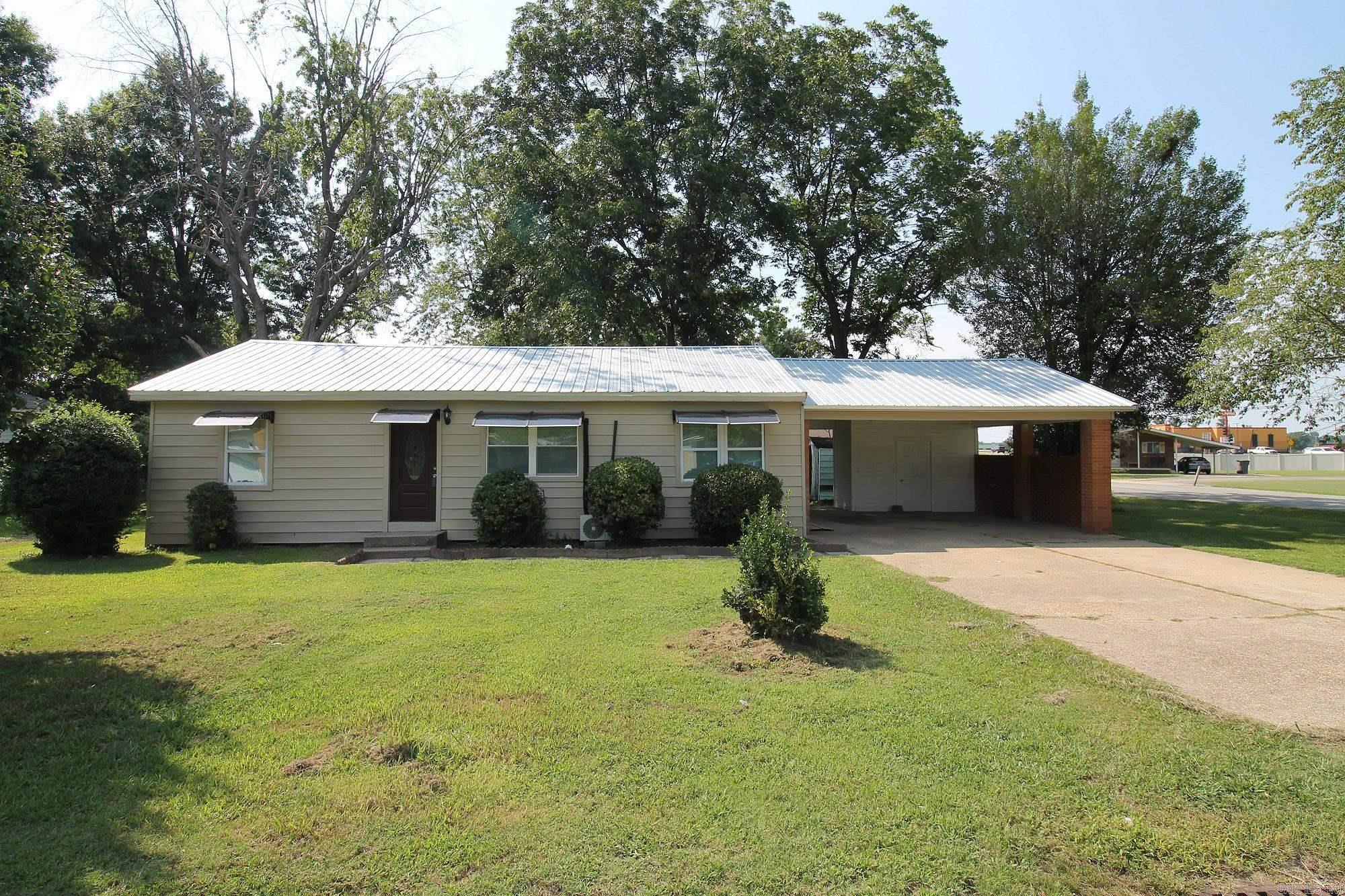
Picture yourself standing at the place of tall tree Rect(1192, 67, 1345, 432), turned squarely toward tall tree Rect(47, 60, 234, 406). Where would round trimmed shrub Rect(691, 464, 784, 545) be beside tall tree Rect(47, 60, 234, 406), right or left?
left

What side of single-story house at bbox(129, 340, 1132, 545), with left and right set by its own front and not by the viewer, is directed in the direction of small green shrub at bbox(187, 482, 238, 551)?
right

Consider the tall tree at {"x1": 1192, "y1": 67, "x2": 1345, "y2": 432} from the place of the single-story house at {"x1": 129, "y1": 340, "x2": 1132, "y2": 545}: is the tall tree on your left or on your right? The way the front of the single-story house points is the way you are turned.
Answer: on your left

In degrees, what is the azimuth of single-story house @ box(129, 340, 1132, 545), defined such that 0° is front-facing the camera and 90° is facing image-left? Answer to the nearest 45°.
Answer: approximately 0°

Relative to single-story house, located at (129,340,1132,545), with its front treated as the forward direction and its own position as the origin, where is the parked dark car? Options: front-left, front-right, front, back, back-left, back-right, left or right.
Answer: back-left

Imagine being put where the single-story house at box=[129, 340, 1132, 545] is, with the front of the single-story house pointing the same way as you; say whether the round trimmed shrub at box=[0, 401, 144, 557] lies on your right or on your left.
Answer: on your right

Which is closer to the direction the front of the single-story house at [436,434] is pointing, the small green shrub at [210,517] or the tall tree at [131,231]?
the small green shrub

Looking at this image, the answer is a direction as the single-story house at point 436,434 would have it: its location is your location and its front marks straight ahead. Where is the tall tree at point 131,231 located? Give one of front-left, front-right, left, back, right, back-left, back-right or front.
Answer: back-right

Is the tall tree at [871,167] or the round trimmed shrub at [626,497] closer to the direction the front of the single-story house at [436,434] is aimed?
the round trimmed shrub
